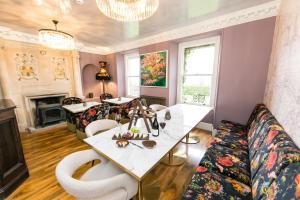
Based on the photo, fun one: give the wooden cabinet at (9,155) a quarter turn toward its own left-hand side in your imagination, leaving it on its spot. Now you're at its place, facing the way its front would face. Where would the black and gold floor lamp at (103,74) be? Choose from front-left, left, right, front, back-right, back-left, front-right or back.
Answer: front

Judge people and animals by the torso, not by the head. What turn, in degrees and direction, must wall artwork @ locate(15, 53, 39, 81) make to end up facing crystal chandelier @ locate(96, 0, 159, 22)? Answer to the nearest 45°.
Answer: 0° — it already faces it

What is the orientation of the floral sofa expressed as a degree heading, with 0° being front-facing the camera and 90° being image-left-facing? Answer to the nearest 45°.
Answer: approximately 90°

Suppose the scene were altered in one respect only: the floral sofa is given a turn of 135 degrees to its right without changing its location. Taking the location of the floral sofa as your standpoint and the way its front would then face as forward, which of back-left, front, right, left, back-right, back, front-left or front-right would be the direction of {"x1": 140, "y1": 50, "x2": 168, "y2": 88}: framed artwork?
left

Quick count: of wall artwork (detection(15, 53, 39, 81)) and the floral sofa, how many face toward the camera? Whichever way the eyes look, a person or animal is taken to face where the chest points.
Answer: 1

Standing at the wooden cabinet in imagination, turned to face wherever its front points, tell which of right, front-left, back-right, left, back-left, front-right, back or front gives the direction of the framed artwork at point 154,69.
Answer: front-left

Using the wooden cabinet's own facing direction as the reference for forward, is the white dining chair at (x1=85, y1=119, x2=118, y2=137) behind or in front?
in front

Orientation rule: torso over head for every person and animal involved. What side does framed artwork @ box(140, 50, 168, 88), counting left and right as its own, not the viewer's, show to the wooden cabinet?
front

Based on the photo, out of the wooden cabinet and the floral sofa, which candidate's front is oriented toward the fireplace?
the floral sofa

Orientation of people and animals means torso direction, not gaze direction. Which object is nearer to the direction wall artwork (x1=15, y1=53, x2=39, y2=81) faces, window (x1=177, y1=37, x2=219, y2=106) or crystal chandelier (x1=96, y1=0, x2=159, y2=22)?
the crystal chandelier

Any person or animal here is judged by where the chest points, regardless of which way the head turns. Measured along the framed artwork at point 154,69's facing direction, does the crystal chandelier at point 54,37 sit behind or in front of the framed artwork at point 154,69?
in front

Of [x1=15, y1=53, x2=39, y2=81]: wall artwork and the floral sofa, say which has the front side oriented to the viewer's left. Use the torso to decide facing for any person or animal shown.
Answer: the floral sofa

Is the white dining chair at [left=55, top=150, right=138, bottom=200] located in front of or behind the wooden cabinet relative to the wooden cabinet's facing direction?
in front

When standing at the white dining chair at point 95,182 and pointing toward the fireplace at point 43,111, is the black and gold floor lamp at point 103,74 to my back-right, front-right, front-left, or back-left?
front-right

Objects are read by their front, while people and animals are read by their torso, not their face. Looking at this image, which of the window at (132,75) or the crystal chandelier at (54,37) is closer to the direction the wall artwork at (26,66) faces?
the crystal chandelier

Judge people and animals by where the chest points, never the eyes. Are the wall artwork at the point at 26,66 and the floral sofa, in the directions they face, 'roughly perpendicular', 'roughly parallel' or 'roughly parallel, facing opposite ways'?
roughly parallel, facing opposite ways

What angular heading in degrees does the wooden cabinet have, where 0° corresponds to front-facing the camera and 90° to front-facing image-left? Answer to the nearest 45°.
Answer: approximately 315°

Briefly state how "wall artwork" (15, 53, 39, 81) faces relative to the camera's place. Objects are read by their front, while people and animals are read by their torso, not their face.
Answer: facing the viewer
